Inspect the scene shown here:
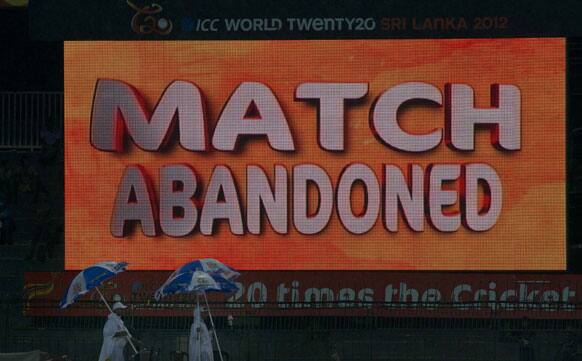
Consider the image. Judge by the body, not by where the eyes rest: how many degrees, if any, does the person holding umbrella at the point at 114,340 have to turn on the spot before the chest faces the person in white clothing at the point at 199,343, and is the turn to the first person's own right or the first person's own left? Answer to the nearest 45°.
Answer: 0° — they already face them

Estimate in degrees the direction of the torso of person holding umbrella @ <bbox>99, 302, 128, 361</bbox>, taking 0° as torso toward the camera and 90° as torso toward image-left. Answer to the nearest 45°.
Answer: approximately 270°
